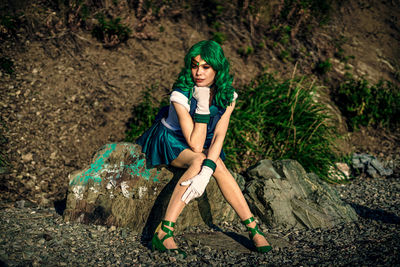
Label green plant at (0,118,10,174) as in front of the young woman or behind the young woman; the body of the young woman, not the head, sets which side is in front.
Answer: behind

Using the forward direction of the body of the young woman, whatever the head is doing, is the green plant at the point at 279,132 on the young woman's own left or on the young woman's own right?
on the young woman's own left

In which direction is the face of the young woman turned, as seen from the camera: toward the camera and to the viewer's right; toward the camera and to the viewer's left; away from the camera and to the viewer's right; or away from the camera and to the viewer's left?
toward the camera and to the viewer's left

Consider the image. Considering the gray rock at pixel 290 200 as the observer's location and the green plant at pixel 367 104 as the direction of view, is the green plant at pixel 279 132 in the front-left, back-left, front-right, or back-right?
front-left

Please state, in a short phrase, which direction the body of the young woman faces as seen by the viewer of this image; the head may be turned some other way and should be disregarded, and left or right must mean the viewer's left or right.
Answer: facing the viewer and to the right of the viewer

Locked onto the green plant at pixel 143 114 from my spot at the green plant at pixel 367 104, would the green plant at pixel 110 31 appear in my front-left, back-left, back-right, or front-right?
front-right

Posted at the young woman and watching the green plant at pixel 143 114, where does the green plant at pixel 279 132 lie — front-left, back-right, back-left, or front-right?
front-right

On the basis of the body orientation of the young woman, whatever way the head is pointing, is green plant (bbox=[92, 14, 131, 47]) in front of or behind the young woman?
behind

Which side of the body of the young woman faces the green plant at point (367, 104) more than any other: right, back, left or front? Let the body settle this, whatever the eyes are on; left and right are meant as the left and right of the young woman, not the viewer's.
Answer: left
